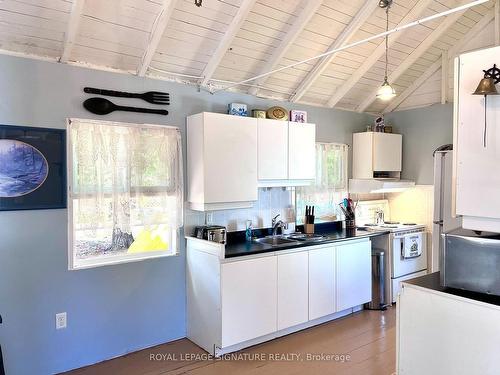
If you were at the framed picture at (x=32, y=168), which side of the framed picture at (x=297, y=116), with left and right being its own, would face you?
right

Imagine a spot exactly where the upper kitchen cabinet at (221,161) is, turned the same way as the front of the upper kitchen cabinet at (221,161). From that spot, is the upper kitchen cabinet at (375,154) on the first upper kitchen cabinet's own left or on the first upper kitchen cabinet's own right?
on the first upper kitchen cabinet's own left

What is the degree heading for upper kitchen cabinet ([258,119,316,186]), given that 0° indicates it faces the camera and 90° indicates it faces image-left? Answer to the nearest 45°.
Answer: approximately 315°

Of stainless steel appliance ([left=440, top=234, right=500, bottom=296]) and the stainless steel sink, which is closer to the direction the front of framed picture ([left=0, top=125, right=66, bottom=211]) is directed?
the stainless steel appliance

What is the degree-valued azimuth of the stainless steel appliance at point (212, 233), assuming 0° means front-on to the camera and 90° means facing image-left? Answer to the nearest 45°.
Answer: approximately 315°
